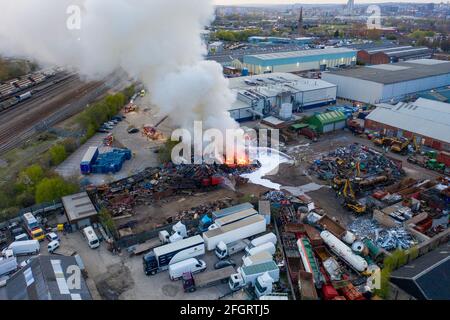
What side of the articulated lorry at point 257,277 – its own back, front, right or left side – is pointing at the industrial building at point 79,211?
right

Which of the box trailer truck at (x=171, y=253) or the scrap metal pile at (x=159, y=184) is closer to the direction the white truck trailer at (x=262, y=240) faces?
the box trailer truck

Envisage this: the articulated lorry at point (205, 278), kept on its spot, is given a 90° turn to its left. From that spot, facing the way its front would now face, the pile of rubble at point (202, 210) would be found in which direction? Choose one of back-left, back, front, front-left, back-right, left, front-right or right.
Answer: back-left

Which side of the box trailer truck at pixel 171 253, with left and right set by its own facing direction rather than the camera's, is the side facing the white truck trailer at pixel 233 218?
back

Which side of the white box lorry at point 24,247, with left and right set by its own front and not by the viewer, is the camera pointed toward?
left

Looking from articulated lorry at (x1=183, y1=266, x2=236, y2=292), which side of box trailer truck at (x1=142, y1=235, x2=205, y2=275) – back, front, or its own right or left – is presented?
left

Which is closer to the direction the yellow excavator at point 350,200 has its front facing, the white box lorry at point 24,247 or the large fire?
the large fire

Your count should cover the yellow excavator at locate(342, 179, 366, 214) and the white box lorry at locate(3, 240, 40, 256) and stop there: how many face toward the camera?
0

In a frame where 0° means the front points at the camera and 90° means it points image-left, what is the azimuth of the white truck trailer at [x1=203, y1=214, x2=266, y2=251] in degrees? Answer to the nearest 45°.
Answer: approximately 45°

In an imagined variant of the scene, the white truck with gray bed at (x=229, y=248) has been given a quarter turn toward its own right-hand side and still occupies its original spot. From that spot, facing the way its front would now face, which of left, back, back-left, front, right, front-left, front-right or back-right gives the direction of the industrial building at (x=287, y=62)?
front-right

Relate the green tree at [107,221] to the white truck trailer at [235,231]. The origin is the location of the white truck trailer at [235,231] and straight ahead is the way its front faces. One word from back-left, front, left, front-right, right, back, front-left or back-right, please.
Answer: front-right

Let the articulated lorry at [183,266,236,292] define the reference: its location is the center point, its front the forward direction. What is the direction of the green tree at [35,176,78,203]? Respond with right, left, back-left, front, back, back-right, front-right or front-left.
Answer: right

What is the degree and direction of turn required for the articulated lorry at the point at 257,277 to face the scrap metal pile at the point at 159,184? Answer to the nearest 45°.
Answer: approximately 90° to its right
